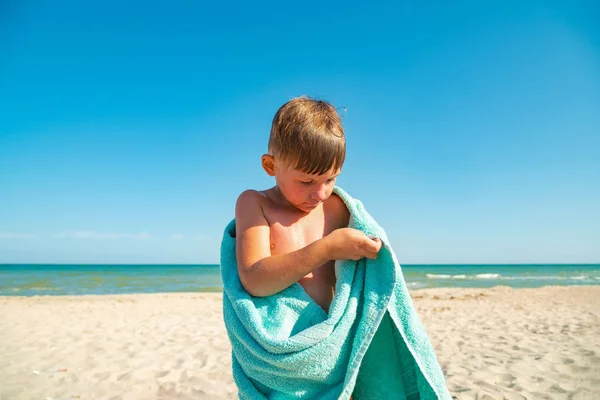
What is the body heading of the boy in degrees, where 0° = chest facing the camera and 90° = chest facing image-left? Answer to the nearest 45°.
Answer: approximately 315°

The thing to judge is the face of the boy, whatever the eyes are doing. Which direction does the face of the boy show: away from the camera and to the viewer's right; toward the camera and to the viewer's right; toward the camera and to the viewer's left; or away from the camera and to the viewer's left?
toward the camera and to the viewer's right
